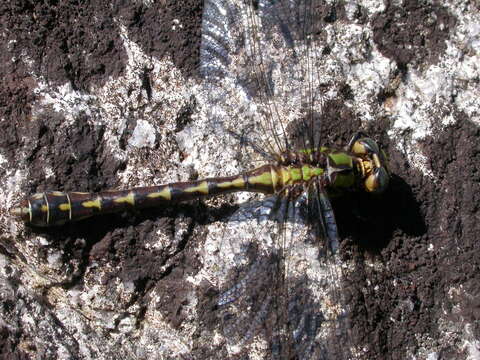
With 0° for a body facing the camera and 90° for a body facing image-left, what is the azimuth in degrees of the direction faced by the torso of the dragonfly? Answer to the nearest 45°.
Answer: approximately 270°
